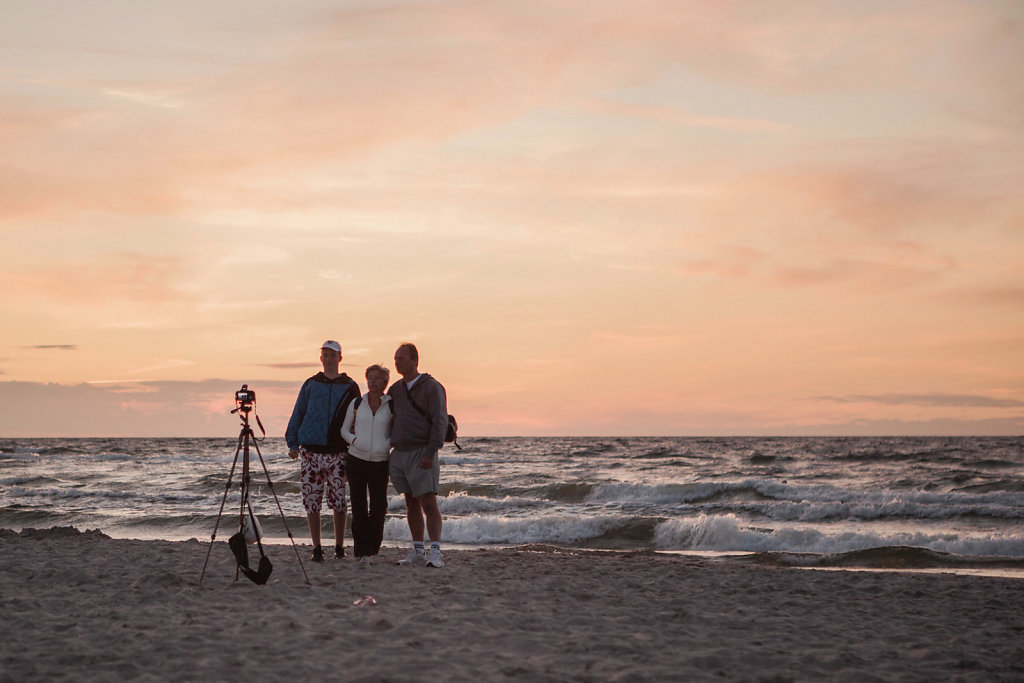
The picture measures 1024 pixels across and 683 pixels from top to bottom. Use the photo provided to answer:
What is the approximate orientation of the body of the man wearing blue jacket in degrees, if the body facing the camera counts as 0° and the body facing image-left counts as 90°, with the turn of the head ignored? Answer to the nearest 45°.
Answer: approximately 0°

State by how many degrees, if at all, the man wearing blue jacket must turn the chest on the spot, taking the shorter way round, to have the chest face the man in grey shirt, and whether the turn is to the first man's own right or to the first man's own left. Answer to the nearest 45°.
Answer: approximately 90° to the first man's own left

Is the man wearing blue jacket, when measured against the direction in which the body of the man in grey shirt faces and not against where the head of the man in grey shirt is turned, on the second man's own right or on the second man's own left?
on the second man's own right

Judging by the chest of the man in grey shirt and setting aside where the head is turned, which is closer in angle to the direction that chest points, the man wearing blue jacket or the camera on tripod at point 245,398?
the camera on tripod

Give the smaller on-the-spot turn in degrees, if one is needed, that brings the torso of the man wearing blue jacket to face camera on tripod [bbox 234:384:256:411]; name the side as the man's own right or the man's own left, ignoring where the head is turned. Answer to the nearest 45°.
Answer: approximately 45° to the man's own right
